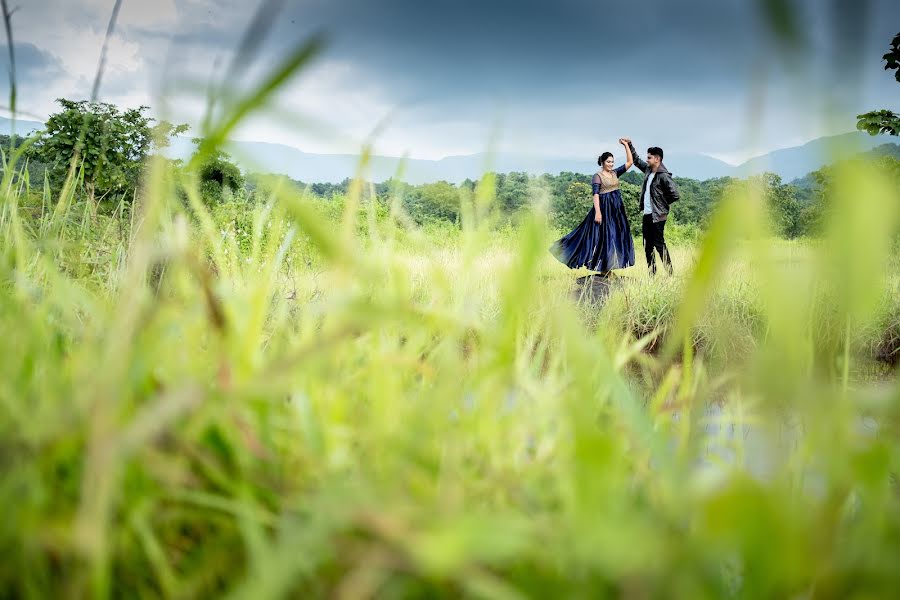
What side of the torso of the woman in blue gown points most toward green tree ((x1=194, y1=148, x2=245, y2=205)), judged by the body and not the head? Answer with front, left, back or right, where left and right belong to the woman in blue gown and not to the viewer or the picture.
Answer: back

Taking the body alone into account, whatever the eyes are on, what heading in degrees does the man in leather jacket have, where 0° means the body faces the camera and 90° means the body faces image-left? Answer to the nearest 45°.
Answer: approximately 45°

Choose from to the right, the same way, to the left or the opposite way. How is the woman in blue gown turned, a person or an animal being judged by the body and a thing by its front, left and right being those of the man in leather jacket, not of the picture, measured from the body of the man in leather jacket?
to the left

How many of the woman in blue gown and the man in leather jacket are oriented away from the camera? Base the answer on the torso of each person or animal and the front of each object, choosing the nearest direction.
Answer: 0

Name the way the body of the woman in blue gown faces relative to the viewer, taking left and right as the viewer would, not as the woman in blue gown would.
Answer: facing the viewer and to the right of the viewer

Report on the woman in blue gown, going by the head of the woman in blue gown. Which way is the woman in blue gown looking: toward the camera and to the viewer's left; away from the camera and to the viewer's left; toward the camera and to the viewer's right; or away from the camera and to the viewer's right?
toward the camera and to the viewer's right
